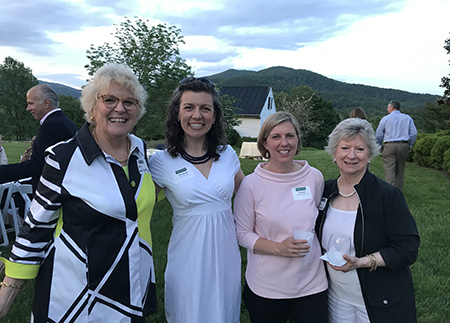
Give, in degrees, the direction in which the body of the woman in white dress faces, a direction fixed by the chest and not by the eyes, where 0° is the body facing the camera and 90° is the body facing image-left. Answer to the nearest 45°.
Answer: approximately 0°

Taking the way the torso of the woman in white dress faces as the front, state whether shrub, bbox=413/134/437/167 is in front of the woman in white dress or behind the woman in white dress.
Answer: behind

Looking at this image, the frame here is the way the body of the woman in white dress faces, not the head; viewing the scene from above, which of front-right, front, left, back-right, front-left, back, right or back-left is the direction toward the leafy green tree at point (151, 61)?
back

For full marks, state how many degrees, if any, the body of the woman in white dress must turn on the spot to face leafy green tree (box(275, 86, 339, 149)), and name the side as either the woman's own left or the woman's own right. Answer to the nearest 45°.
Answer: approximately 180°

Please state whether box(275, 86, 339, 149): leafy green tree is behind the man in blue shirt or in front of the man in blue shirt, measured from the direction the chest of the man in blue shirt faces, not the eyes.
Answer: in front

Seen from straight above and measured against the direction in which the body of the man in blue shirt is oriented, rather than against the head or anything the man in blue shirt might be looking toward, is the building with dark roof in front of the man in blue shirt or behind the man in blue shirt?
in front

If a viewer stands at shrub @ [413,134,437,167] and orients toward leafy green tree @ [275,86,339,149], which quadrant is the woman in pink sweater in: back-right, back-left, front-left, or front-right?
back-left

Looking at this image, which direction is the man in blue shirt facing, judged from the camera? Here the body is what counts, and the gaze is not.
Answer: away from the camera

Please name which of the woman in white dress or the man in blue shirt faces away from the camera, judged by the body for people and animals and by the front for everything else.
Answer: the man in blue shirt

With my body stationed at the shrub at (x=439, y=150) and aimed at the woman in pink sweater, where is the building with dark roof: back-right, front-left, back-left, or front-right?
back-right

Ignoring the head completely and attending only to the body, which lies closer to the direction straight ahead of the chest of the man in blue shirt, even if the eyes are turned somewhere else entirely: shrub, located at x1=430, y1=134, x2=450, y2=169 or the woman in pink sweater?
the shrub

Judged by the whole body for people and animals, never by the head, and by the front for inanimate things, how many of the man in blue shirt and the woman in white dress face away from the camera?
1
